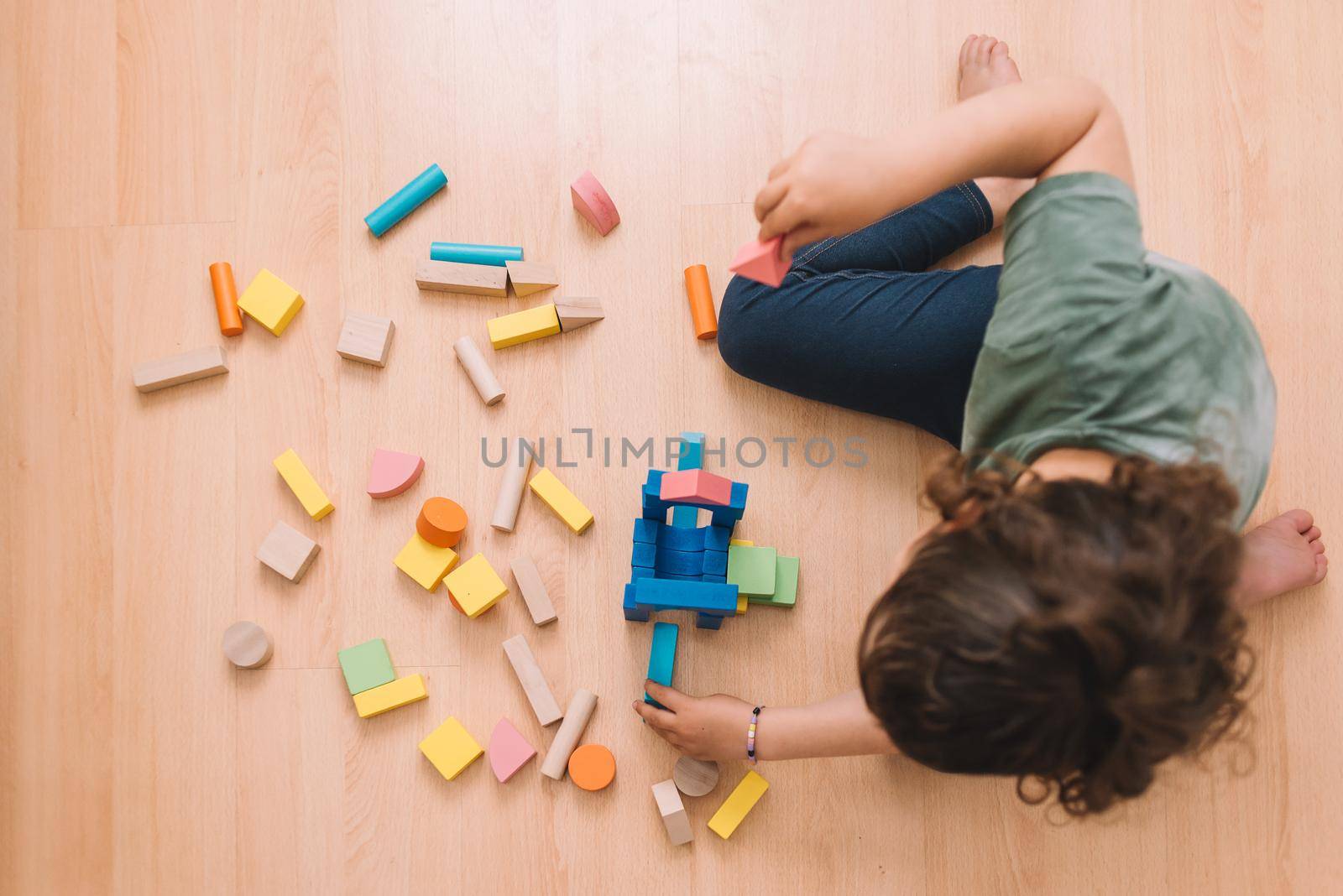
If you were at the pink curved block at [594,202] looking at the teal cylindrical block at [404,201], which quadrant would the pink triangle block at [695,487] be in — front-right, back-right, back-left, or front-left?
back-left

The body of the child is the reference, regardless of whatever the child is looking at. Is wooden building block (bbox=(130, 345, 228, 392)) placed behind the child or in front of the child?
in front

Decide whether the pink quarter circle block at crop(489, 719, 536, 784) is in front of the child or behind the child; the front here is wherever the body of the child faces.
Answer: in front

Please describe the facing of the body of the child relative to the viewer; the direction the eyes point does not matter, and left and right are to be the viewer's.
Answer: facing to the left of the viewer

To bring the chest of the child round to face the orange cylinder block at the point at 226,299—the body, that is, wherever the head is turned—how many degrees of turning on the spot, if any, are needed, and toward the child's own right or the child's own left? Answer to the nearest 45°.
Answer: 0° — they already face it

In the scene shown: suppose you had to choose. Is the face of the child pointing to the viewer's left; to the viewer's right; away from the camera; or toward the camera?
to the viewer's left

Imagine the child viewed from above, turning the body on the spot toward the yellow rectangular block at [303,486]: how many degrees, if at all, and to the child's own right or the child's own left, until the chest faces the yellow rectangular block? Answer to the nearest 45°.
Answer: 0° — they already face it

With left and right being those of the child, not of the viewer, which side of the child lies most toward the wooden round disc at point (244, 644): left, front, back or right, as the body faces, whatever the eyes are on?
front

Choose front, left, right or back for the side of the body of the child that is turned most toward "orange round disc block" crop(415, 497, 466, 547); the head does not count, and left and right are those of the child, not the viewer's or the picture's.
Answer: front
